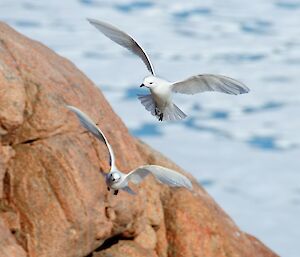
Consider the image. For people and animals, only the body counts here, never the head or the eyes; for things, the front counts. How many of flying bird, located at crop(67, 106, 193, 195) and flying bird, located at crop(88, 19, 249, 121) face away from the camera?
0

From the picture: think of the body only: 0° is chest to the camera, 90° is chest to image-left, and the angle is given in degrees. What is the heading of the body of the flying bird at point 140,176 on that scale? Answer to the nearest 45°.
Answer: approximately 0°

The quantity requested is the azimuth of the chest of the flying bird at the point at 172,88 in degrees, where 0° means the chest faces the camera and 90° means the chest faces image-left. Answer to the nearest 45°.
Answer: approximately 45°
